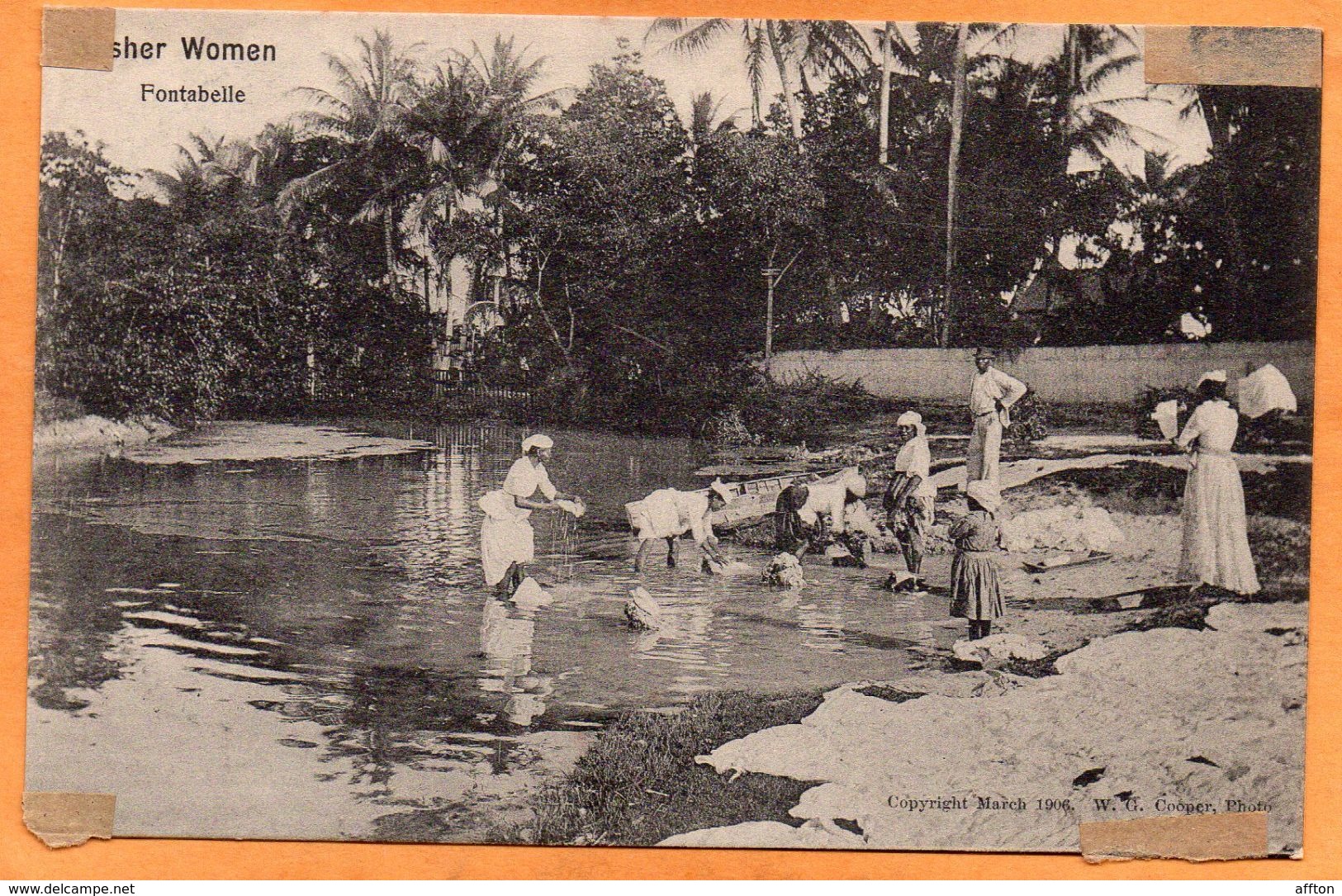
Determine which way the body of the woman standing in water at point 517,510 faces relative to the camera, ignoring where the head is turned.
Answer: to the viewer's right

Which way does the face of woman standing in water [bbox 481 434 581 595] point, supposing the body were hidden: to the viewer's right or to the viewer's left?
to the viewer's right

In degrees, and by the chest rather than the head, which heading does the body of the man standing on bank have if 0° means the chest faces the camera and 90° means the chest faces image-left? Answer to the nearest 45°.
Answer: approximately 45°

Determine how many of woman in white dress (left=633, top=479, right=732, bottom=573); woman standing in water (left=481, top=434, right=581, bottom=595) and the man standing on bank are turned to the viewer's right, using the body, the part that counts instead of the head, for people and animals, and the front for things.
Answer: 2

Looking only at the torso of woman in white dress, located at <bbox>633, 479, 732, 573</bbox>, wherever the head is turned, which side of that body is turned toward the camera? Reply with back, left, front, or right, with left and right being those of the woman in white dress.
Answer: right

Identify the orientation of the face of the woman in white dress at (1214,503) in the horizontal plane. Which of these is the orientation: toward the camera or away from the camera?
away from the camera

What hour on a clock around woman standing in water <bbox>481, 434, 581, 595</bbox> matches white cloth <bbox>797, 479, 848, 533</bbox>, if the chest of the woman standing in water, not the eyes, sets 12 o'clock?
The white cloth is roughly at 12 o'clock from the woman standing in water.

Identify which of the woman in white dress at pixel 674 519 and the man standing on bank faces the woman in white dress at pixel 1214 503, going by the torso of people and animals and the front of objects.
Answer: the woman in white dress at pixel 674 519
